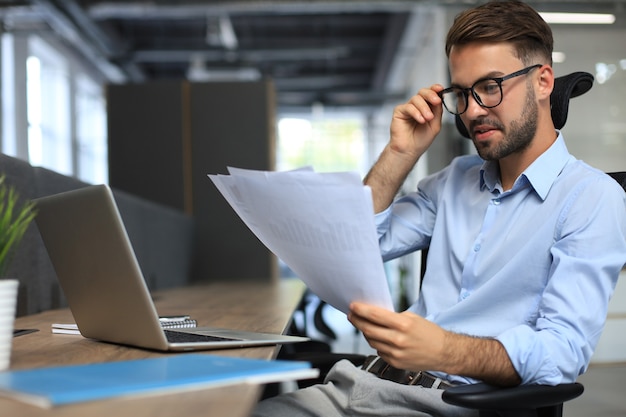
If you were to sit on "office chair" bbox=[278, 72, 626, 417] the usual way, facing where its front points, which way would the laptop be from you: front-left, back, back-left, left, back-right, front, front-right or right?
front-right

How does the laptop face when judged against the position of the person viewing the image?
facing away from the viewer and to the right of the viewer

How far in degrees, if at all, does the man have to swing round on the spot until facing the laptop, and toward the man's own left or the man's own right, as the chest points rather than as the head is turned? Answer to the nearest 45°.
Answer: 0° — they already face it

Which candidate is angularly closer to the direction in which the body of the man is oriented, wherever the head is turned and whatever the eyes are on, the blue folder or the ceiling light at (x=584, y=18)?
the blue folder

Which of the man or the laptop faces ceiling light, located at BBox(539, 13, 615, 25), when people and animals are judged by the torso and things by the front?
the laptop

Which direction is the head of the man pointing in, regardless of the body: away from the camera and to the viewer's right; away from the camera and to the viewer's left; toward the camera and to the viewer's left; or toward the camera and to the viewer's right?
toward the camera and to the viewer's left

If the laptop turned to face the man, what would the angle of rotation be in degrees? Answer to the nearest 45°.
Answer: approximately 45° to its right

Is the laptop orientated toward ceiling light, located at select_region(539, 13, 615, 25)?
yes

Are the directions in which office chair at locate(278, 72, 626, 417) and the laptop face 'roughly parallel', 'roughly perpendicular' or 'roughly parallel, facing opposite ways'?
roughly parallel, facing opposite ways

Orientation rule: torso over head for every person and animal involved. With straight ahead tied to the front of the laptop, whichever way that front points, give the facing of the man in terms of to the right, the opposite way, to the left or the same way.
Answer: the opposite way

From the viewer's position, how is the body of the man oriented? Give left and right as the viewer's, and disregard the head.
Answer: facing the viewer and to the left of the viewer

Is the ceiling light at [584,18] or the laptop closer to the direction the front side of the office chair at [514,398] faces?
the laptop

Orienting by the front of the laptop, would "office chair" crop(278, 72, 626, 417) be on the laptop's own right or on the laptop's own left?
on the laptop's own right

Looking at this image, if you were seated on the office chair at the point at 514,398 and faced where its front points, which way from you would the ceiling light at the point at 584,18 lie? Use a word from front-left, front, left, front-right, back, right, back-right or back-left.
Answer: back-right

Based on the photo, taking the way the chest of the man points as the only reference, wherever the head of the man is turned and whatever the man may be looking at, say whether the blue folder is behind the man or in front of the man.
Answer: in front
